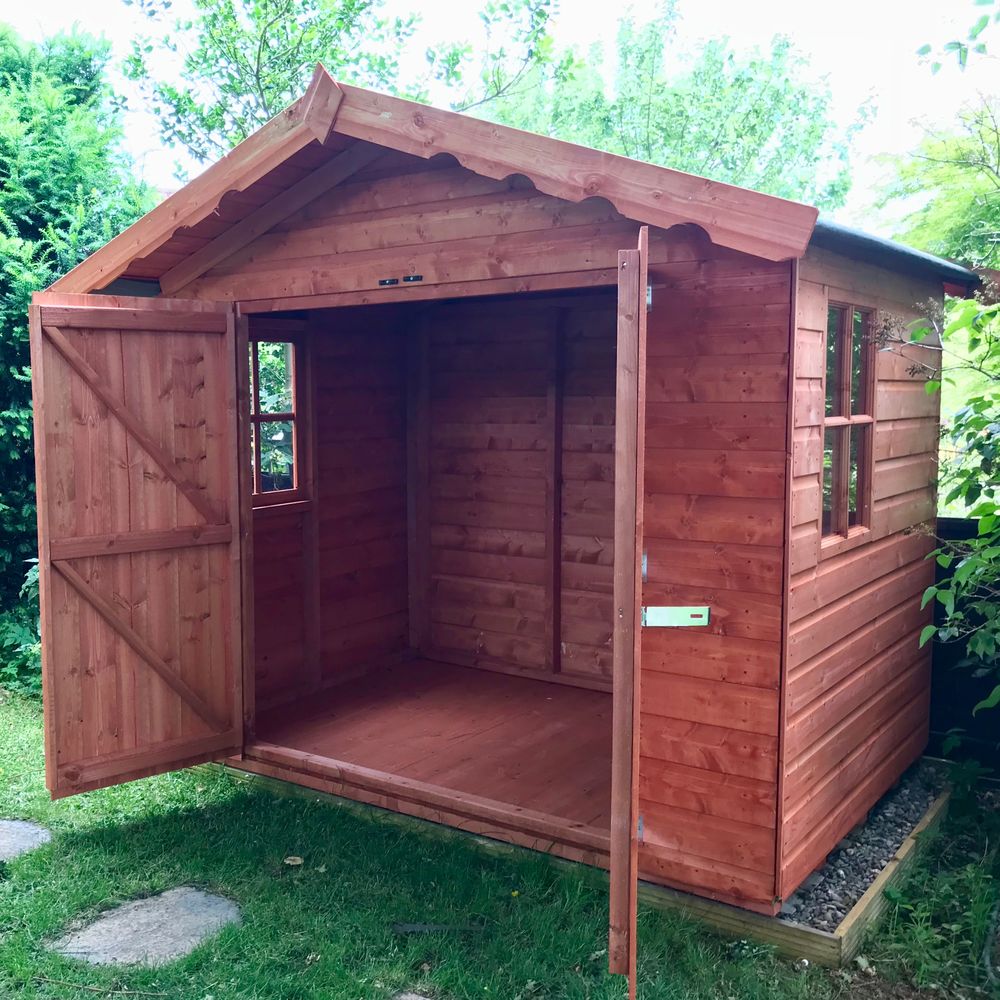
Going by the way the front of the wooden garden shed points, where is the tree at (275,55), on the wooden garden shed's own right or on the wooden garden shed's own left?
on the wooden garden shed's own right

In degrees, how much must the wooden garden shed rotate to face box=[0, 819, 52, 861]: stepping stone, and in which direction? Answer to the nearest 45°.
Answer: approximately 45° to its right

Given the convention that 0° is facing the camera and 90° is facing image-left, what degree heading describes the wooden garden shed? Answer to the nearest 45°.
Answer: approximately 45°

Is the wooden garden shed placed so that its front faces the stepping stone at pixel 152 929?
yes
